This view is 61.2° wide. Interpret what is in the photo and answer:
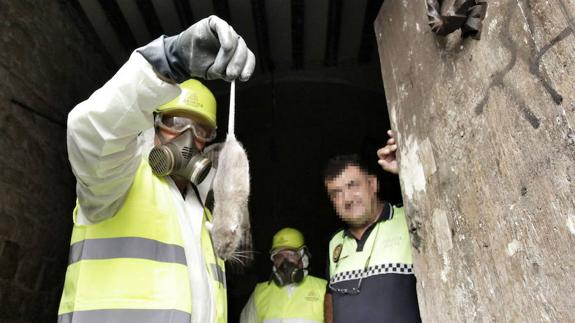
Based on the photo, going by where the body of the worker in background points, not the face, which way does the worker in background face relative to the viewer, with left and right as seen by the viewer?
facing the viewer

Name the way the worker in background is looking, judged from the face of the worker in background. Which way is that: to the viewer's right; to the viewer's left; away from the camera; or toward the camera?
toward the camera

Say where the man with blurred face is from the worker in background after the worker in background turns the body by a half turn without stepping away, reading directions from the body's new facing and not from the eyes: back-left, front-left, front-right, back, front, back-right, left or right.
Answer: back
